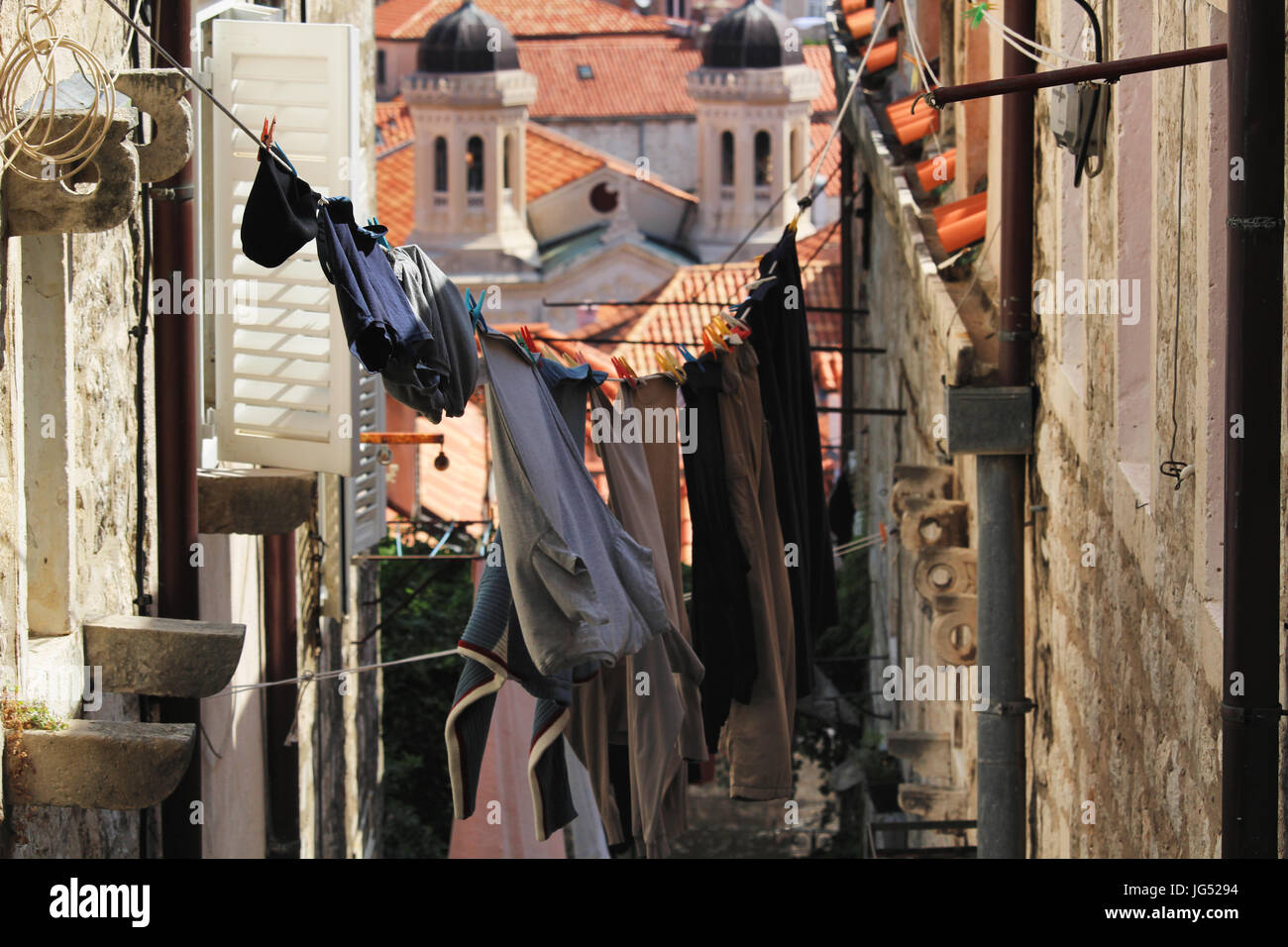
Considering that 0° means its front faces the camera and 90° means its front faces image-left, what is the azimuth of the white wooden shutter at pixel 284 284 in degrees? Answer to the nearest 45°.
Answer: approximately 0°

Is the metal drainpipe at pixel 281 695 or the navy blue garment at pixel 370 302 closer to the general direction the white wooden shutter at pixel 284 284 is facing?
the navy blue garment

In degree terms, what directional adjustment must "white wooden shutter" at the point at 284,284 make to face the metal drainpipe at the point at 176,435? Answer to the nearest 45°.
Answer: approximately 45° to its right

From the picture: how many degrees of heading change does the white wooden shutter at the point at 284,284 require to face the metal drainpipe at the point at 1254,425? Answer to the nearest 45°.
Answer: approximately 45° to its left

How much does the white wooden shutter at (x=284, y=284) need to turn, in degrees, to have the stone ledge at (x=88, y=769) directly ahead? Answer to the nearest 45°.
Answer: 0° — it already faces it

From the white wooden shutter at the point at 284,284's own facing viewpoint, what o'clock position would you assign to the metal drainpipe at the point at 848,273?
The metal drainpipe is roughly at 7 o'clock from the white wooden shutter.

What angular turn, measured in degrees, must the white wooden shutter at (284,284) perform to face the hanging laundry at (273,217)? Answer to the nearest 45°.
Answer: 0° — it already faces it
